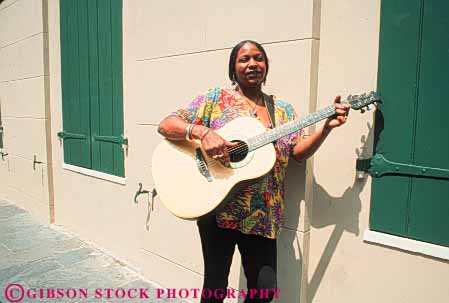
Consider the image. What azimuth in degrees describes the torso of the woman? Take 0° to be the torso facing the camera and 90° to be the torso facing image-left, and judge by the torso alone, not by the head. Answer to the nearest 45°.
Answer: approximately 315°
